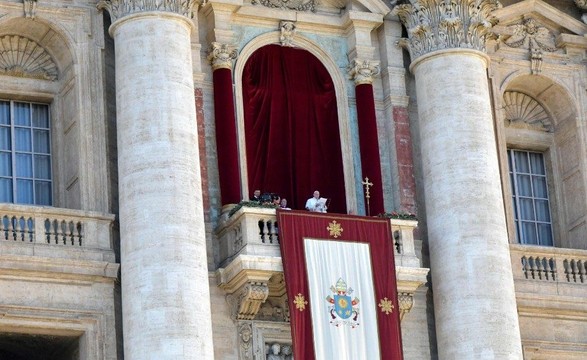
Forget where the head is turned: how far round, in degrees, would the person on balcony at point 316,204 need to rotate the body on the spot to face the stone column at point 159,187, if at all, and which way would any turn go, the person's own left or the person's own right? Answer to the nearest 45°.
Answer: approximately 45° to the person's own right

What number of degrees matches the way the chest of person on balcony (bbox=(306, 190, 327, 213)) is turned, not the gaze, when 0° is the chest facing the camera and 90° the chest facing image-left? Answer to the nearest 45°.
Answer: approximately 0°

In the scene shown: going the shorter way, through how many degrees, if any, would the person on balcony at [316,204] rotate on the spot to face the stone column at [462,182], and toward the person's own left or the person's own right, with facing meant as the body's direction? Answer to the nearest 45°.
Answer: approximately 90° to the person's own left

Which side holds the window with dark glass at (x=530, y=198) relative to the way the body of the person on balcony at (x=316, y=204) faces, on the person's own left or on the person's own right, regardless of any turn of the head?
on the person's own left

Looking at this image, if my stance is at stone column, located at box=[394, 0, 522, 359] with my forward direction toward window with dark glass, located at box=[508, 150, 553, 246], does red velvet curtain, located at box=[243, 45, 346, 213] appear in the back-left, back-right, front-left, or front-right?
back-left

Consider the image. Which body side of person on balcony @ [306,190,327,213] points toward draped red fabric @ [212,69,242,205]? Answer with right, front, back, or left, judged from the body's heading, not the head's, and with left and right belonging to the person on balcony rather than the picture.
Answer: right

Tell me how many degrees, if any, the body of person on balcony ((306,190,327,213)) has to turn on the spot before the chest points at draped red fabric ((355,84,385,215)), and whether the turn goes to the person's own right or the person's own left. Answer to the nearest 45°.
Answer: approximately 135° to the person's own left
